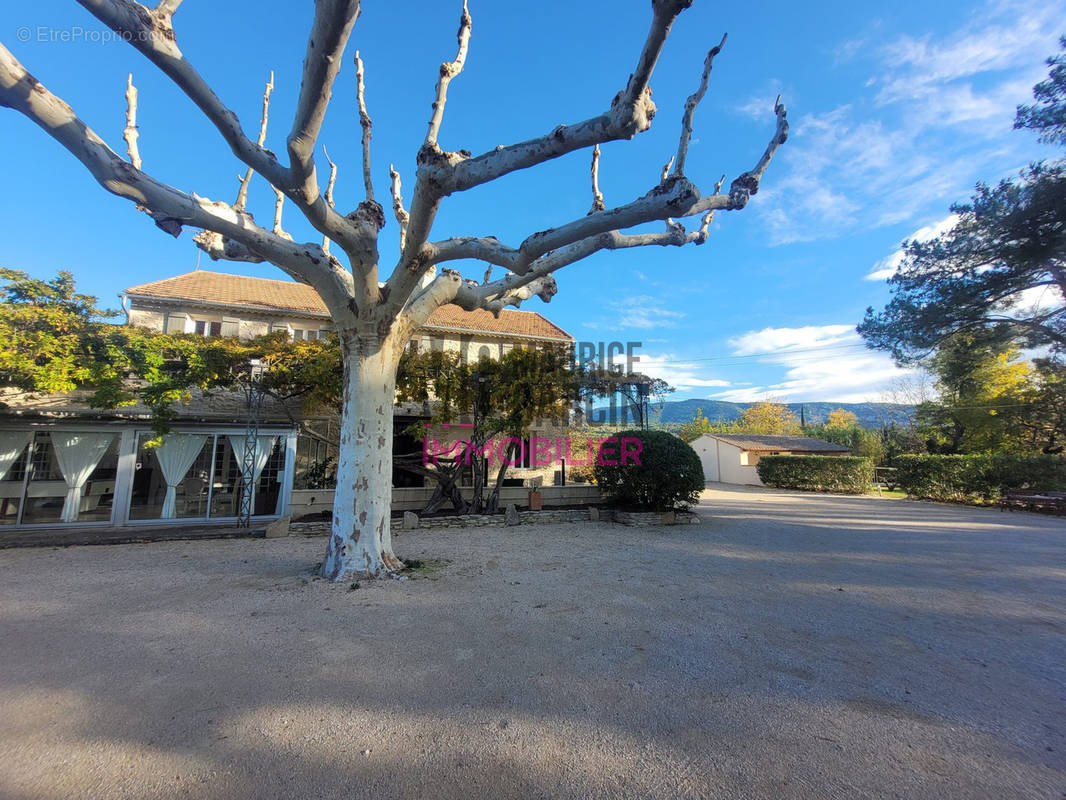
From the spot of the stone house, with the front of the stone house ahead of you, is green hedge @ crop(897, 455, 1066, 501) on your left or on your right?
on your left

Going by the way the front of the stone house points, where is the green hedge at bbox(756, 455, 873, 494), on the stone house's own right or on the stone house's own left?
on the stone house's own left

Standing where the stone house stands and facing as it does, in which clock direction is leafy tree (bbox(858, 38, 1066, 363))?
The leafy tree is roughly at 10 o'clock from the stone house.

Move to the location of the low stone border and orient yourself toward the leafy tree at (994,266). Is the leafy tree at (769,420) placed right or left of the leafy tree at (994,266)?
left

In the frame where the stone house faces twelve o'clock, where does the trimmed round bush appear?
The trimmed round bush is roughly at 10 o'clock from the stone house.

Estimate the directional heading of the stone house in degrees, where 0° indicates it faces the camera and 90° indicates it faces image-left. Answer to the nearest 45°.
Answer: approximately 0°

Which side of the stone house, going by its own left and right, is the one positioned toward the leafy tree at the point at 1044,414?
left

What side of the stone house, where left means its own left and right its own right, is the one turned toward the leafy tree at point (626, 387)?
left
